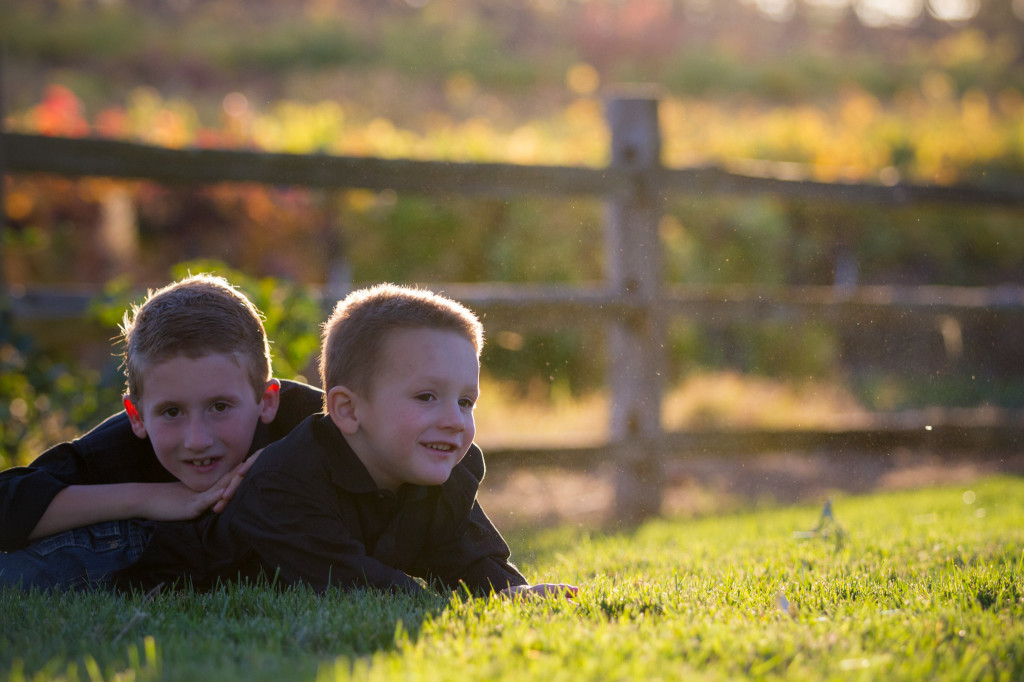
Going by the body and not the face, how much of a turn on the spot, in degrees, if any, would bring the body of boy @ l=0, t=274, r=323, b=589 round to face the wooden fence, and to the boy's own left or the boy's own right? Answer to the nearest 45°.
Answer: approximately 135° to the boy's own left

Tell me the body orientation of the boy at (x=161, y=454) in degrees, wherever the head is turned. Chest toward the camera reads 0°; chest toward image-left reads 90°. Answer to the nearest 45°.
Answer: approximately 0°
